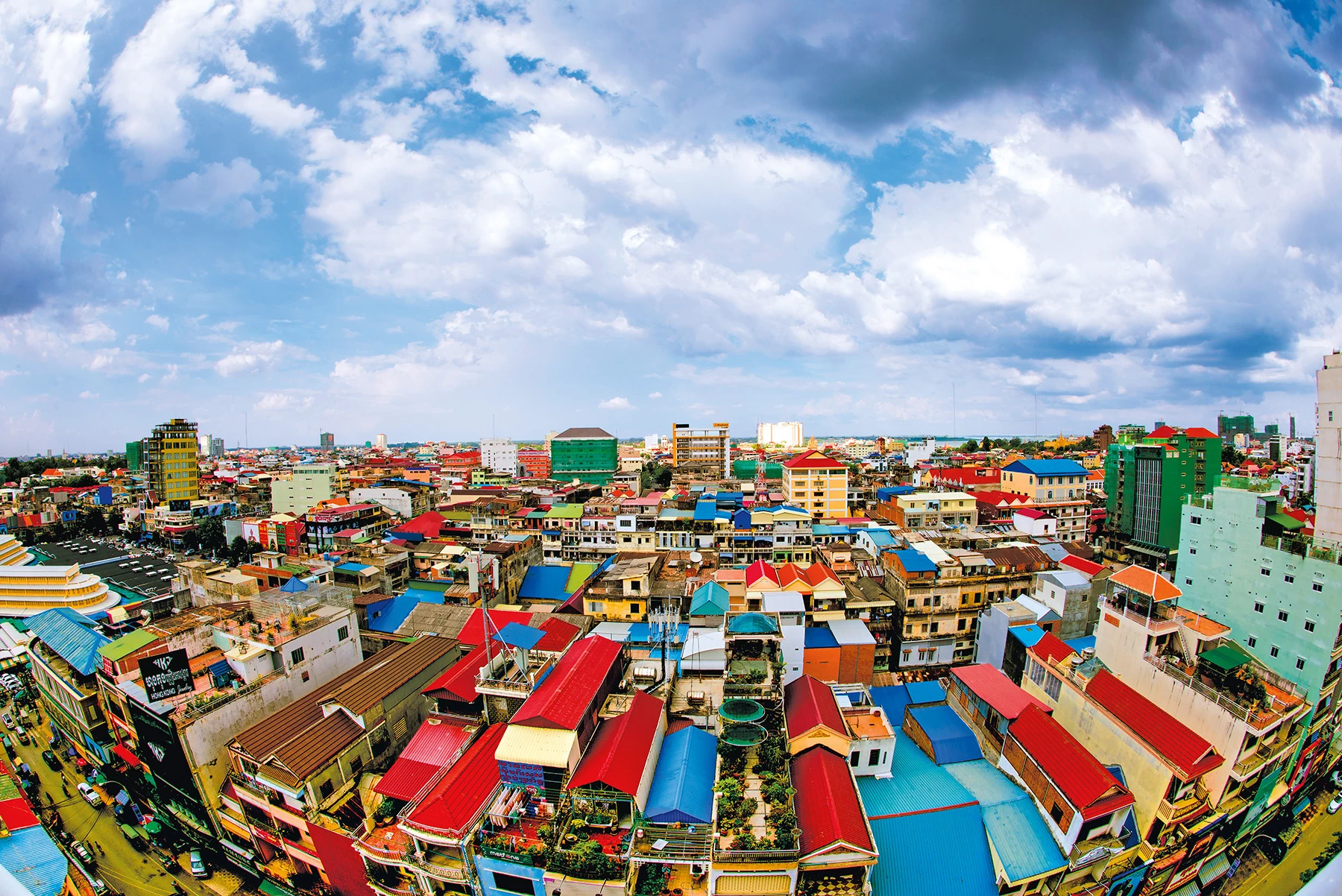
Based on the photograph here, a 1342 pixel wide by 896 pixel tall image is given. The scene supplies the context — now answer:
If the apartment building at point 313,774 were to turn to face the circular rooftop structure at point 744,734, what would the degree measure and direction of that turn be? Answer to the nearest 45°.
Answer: approximately 90° to its left

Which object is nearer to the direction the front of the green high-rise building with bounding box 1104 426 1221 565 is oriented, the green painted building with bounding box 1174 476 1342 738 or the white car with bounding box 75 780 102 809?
the white car

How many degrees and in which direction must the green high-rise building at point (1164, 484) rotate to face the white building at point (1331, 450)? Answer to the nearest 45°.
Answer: approximately 45° to its left

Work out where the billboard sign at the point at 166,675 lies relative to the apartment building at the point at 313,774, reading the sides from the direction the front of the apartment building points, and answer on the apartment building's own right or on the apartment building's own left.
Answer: on the apartment building's own right

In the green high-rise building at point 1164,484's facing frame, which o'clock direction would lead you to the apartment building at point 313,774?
The apartment building is roughly at 11 o'clock from the green high-rise building.

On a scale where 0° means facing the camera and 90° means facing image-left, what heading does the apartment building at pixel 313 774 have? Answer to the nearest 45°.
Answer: approximately 45°

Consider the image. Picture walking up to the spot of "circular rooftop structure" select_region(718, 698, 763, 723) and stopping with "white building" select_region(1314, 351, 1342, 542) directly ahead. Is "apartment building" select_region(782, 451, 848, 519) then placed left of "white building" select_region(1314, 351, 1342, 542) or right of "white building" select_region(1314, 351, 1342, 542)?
left
